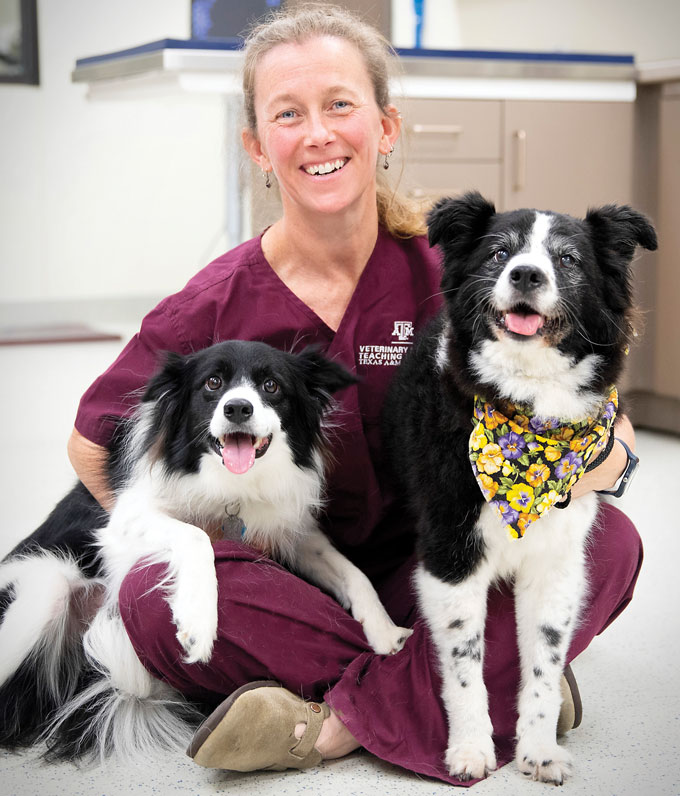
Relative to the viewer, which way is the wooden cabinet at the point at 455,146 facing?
toward the camera

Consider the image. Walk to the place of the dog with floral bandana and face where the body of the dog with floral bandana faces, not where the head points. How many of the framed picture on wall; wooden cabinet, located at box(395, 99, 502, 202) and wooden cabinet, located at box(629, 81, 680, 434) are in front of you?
0

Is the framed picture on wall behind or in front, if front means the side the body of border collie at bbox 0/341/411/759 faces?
behind

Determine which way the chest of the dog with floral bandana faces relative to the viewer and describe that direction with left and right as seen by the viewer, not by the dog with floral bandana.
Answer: facing the viewer

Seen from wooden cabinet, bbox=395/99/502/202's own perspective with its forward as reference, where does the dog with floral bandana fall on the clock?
The dog with floral bandana is roughly at 12 o'clock from the wooden cabinet.

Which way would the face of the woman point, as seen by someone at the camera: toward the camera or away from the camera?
toward the camera

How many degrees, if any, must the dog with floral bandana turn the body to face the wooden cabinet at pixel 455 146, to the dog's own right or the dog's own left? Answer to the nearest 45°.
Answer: approximately 180°

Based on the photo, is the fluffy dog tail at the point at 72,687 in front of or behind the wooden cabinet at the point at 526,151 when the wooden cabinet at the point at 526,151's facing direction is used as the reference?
in front

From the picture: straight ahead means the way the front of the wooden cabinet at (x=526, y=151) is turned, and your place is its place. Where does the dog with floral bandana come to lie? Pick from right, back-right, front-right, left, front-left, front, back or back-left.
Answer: front

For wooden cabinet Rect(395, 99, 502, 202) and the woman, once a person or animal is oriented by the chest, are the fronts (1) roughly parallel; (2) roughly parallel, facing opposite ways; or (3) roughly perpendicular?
roughly parallel

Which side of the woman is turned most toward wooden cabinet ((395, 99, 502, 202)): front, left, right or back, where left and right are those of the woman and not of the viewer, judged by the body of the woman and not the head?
back
